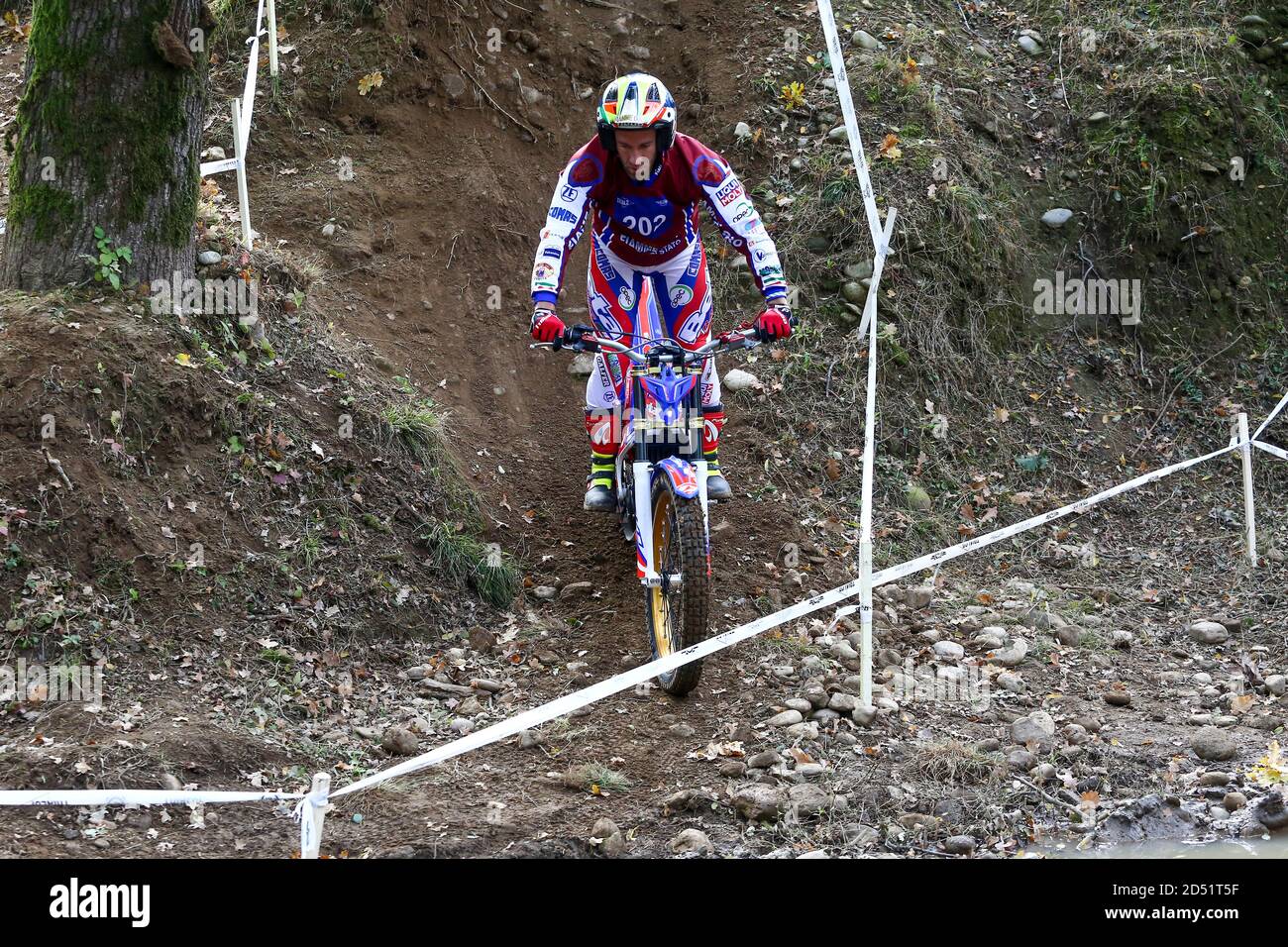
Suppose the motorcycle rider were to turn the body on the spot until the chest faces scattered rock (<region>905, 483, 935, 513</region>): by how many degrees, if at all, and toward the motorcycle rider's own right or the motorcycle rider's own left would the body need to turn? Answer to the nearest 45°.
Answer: approximately 135° to the motorcycle rider's own left

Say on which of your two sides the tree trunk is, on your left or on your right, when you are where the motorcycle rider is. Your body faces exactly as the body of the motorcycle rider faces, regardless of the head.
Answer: on your right

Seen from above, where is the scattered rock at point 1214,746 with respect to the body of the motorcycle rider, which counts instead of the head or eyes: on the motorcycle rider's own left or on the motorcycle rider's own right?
on the motorcycle rider's own left

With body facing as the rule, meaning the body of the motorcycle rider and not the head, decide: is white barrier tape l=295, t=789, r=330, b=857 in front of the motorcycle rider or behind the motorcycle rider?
in front

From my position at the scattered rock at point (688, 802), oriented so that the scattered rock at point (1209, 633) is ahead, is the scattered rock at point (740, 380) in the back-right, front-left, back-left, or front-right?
front-left

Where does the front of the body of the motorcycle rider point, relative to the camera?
toward the camera

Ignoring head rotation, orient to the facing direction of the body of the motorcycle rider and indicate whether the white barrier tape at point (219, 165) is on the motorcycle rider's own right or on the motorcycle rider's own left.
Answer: on the motorcycle rider's own right
